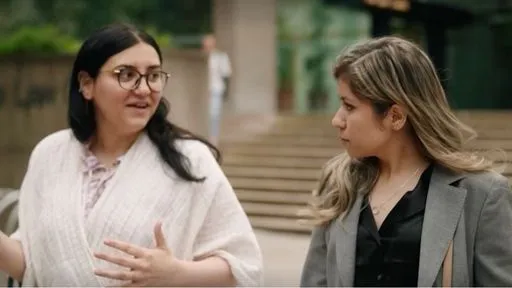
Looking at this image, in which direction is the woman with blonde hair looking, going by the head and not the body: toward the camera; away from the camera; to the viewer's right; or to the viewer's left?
to the viewer's left

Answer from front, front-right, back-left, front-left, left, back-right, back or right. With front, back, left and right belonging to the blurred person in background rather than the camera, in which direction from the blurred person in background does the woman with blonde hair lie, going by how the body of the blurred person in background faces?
left

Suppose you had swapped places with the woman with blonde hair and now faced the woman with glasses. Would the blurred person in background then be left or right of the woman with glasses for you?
right
